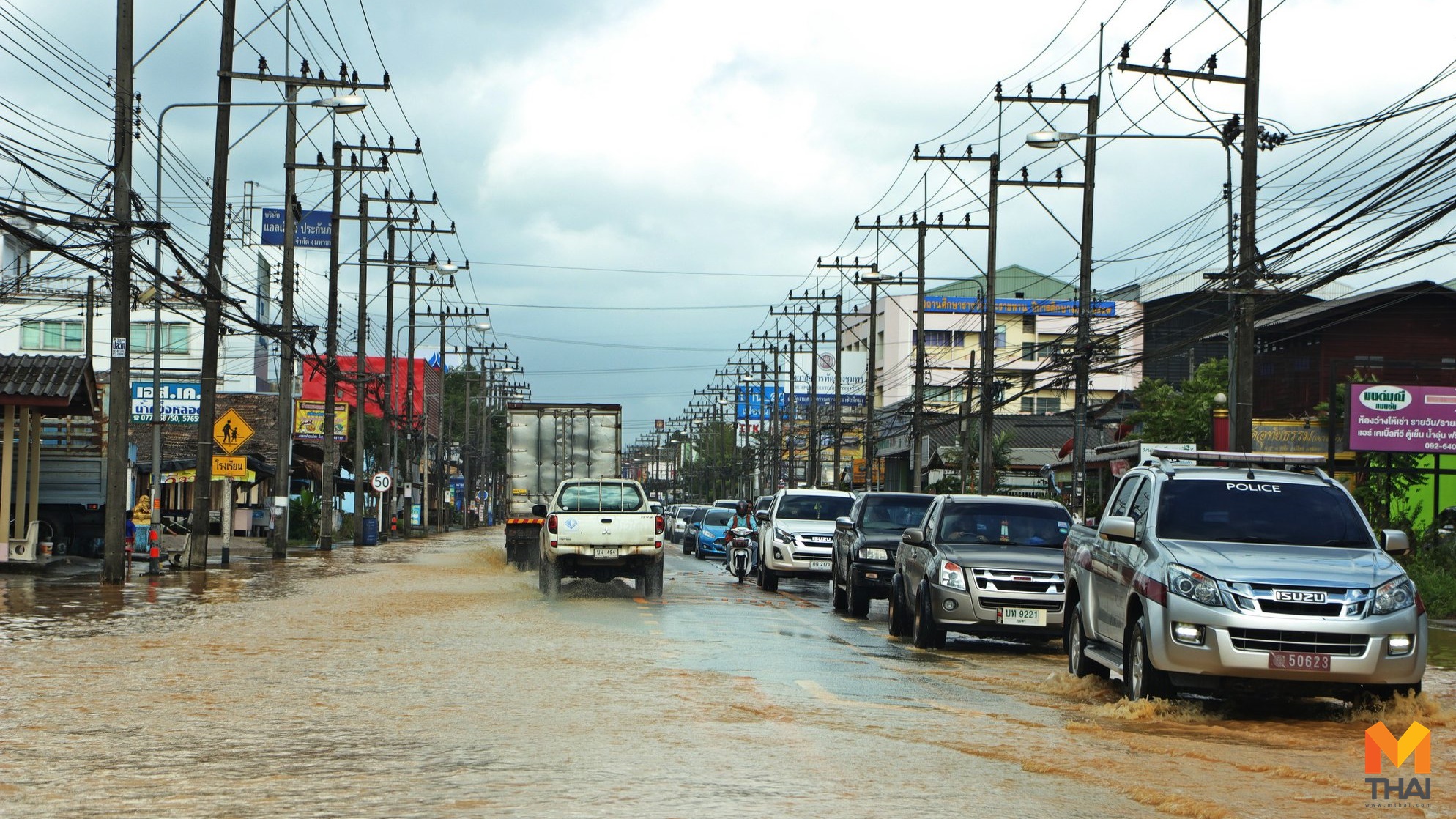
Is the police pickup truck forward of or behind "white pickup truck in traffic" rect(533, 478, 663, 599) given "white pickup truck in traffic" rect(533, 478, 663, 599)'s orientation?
behind

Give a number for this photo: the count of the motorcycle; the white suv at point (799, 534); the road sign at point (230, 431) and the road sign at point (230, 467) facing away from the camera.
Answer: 0

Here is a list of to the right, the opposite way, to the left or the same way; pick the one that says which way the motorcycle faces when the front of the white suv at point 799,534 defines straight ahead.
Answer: the same way

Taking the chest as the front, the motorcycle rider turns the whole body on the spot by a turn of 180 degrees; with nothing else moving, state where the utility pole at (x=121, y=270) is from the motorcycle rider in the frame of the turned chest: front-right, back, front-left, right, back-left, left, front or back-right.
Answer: back-left

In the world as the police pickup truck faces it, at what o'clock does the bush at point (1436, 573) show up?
The bush is roughly at 8 o'clock from the police pickup truck.

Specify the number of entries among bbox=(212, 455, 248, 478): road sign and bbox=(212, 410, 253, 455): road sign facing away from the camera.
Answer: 0

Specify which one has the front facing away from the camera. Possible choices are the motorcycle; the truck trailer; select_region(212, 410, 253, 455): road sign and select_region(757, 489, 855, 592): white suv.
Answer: the truck trailer

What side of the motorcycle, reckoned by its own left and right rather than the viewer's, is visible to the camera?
front

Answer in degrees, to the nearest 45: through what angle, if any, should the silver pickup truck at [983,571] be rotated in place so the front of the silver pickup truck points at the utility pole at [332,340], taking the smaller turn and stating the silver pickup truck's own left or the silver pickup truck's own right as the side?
approximately 135° to the silver pickup truck's own right

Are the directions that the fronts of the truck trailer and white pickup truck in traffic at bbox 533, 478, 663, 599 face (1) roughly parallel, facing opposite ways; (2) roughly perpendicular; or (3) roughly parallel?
roughly parallel

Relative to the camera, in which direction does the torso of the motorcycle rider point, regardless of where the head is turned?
toward the camera

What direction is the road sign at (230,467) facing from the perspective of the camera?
toward the camera

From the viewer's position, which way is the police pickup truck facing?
facing the viewer and to the right of the viewer

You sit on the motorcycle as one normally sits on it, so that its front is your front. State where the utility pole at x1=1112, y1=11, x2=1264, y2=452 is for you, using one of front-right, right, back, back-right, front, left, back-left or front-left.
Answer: front-left

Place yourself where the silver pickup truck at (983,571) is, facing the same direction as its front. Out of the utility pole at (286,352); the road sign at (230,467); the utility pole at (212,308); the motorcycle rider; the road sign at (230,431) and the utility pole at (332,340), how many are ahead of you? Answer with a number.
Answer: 0

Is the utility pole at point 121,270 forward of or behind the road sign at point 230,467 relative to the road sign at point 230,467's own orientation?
forward

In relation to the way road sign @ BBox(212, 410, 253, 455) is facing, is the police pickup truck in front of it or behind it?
in front

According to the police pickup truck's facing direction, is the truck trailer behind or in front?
behind
